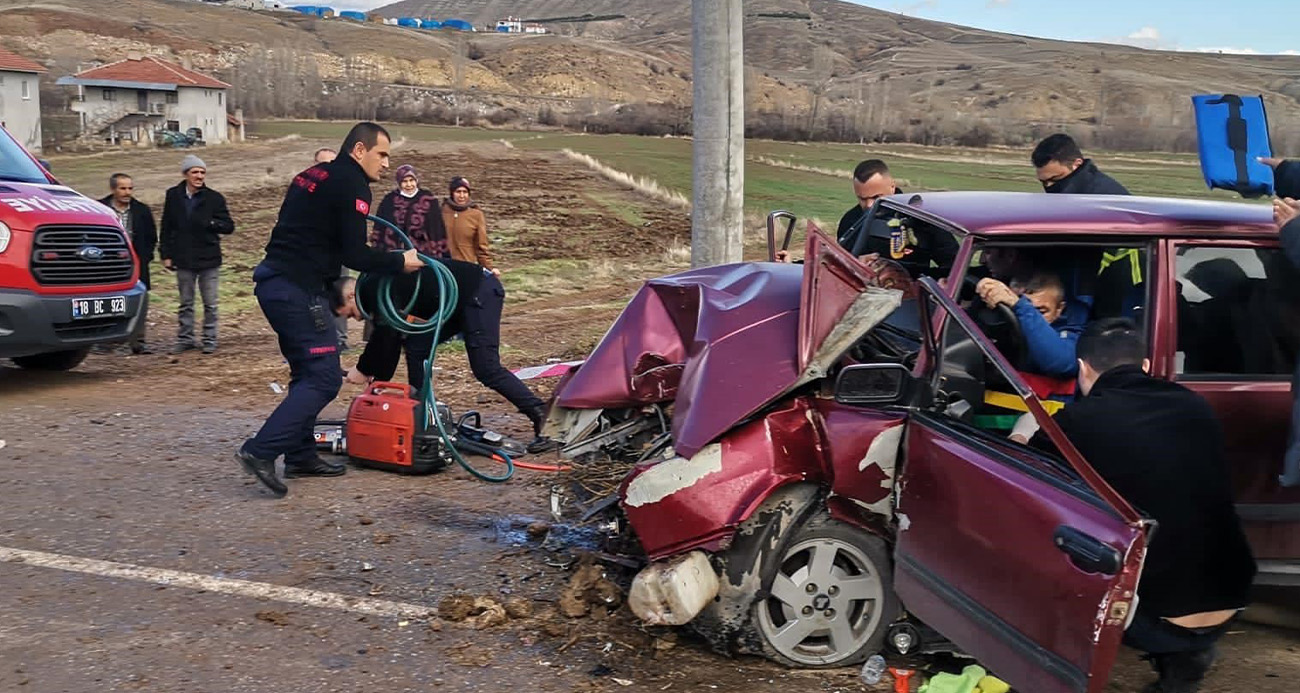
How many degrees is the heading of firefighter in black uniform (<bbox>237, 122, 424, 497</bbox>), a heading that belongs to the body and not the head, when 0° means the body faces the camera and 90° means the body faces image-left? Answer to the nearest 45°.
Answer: approximately 270°

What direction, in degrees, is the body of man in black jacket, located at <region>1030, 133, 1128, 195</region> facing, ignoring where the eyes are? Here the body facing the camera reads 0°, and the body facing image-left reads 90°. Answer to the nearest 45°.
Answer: approximately 45°

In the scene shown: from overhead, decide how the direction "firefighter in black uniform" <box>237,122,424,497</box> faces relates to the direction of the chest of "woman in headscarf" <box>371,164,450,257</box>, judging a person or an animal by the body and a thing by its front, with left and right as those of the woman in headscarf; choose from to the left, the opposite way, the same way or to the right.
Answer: to the left

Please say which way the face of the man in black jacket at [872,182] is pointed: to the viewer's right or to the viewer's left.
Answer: to the viewer's left

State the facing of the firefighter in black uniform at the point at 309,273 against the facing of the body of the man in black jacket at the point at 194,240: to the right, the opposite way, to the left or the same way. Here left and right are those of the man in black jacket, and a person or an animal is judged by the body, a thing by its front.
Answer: to the left

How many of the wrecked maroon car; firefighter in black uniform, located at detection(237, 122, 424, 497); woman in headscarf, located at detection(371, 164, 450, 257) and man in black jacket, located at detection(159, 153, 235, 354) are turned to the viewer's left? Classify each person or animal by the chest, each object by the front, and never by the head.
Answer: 1

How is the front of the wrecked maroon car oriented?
to the viewer's left

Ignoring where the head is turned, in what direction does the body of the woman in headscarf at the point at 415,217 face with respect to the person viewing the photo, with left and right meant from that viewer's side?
facing the viewer

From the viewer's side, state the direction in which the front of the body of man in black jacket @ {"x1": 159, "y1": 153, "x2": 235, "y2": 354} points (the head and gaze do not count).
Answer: toward the camera

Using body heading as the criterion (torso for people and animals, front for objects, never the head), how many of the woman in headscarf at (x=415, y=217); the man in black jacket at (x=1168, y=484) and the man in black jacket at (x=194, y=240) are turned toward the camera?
2

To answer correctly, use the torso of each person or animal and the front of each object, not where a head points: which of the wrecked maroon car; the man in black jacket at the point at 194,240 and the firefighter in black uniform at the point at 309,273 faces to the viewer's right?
the firefighter in black uniform
